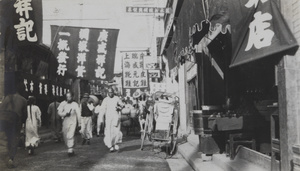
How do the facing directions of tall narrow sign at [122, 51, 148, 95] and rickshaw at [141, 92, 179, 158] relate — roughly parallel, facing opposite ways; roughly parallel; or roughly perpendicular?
roughly parallel

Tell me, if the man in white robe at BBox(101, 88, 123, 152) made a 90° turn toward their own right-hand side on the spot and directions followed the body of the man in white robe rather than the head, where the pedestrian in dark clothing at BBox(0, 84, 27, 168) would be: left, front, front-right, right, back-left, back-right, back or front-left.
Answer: front-left

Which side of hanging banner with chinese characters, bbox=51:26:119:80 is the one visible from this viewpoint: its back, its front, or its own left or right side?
front

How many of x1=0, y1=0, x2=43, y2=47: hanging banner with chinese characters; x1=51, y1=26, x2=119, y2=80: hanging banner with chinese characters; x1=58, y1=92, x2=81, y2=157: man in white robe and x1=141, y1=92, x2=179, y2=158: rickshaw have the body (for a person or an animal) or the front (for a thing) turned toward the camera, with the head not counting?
4

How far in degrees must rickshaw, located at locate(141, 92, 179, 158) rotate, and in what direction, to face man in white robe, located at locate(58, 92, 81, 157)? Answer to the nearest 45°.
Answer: approximately 90° to its right

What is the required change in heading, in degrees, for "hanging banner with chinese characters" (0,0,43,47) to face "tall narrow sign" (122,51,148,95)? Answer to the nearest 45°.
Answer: approximately 135° to its left

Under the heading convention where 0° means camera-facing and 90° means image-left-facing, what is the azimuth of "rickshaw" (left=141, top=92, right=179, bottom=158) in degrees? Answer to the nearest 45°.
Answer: approximately 0°

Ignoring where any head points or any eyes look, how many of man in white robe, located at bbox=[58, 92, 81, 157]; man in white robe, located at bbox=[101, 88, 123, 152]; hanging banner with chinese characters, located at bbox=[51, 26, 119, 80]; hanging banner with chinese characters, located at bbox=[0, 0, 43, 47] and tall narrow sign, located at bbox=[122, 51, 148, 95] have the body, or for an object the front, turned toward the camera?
5

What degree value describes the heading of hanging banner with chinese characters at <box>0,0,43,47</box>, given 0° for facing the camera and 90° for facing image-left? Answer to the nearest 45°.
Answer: approximately 0°

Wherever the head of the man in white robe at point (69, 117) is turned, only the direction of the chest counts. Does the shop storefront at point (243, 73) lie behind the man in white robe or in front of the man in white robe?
in front

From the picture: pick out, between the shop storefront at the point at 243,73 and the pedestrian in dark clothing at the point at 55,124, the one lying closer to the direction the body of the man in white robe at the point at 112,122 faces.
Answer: the shop storefront
